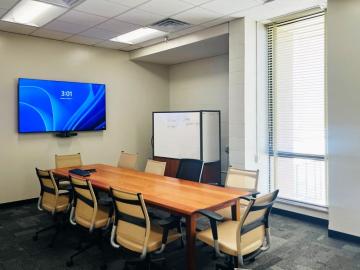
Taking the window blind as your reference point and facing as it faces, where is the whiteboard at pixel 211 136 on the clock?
The whiteboard is roughly at 2 o'clock from the window blind.

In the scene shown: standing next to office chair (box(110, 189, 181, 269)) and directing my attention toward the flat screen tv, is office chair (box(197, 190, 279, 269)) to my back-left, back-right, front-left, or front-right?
back-right

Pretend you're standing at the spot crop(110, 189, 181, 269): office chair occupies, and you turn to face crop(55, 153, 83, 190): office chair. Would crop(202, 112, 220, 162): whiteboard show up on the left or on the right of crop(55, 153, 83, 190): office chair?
right

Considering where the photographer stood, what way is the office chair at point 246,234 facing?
facing away from the viewer and to the left of the viewer

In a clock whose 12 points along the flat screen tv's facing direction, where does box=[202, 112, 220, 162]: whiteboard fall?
The whiteboard is roughly at 11 o'clock from the flat screen tv.

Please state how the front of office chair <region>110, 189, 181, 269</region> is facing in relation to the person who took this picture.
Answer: facing away from the viewer and to the right of the viewer

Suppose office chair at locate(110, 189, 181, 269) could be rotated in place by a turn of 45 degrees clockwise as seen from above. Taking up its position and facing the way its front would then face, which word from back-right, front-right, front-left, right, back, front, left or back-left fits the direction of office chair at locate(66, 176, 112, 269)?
back-left

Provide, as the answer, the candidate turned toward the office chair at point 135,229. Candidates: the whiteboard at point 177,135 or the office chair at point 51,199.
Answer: the whiteboard

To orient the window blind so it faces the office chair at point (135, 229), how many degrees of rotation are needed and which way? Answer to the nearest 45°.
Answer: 0° — it already faces it

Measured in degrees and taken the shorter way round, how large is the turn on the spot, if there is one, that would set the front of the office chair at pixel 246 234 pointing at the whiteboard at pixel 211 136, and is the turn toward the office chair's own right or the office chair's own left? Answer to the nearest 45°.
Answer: approximately 45° to the office chair's own right

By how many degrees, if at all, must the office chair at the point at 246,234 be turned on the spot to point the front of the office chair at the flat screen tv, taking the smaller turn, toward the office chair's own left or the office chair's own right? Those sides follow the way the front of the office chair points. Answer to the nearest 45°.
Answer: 0° — it already faces it
